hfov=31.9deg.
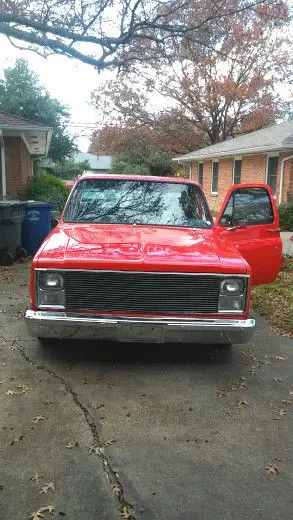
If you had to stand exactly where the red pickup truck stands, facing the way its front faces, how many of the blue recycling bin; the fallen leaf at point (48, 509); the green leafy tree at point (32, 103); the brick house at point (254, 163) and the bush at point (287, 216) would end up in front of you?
1

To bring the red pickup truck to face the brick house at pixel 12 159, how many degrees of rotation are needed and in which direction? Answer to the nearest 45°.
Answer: approximately 180°

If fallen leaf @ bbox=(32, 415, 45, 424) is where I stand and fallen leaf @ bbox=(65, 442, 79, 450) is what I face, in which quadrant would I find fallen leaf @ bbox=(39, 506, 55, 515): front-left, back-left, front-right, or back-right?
front-right

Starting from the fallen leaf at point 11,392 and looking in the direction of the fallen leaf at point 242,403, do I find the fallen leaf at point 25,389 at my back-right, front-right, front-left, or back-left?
front-left

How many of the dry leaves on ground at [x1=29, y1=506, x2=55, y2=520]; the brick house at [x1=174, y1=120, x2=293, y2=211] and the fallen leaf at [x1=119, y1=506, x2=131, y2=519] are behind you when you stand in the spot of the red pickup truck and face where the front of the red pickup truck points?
1

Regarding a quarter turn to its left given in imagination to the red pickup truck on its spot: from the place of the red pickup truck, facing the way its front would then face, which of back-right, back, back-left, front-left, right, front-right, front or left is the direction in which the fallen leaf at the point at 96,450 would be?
right

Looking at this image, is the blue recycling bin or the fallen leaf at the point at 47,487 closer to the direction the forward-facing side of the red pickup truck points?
the fallen leaf

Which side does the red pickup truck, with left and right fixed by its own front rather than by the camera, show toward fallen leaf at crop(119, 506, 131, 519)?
front

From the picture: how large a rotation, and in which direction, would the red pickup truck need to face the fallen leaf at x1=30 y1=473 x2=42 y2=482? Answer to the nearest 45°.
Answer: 0° — it already faces it

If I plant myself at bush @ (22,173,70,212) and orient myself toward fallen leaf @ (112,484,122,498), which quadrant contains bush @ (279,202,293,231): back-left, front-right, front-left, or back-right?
front-left

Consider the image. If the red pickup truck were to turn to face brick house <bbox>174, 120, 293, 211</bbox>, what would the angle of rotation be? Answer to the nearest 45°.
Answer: approximately 180°

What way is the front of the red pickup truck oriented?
toward the camera

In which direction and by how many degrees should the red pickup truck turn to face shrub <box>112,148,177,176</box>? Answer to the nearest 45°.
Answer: approximately 180°

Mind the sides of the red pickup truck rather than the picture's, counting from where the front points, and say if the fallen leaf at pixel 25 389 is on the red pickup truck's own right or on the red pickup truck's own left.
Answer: on the red pickup truck's own right

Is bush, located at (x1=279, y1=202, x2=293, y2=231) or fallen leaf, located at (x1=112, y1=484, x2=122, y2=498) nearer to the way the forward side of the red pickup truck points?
the fallen leaf

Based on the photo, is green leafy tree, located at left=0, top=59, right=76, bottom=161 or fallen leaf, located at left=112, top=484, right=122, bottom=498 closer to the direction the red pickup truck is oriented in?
the fallen leaf

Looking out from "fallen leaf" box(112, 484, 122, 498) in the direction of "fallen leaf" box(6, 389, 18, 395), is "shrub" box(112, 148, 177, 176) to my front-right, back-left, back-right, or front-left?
front-right

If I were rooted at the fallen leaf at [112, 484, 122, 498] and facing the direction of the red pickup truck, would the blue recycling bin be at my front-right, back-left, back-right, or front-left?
front-left
